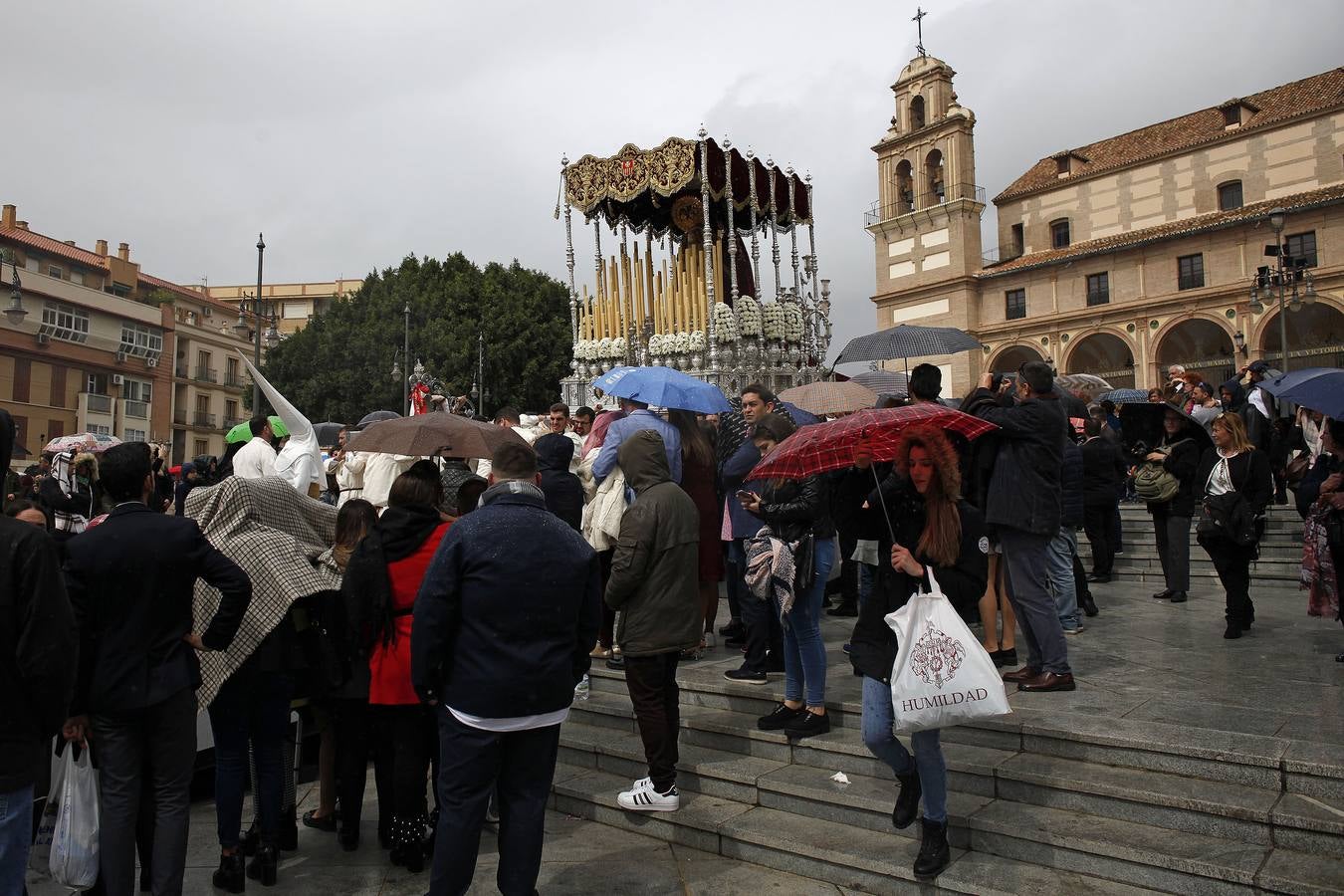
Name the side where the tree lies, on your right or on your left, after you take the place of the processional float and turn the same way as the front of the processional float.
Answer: on your right

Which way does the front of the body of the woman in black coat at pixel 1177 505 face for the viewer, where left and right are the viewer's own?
facing the viewer and to the left of the viewer

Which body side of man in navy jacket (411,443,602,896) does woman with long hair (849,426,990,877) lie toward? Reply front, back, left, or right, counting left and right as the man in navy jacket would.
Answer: right

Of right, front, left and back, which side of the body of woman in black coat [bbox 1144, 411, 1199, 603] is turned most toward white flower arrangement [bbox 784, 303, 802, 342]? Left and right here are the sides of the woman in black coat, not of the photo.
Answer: right

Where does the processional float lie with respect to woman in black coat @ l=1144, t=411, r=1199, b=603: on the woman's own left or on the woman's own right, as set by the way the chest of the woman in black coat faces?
on the woman's own right

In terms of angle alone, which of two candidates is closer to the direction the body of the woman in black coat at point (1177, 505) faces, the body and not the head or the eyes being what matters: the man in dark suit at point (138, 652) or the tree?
the man in dark suit

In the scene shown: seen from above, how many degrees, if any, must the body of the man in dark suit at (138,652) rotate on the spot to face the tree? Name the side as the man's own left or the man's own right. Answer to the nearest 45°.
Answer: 0° — they already face it

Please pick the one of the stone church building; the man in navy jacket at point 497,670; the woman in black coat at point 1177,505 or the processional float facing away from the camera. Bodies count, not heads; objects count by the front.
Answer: the man in navy jacket

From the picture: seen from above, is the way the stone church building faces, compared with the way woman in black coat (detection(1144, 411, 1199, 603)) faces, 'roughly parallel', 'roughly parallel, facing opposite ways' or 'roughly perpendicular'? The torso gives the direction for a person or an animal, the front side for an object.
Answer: roughly parallel

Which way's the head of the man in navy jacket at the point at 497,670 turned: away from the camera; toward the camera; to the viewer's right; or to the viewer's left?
away from the camera

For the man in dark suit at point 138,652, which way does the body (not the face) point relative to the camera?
away from the camera

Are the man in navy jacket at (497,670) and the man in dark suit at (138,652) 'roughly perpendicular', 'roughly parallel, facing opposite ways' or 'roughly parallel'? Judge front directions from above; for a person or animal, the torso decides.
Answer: roughly parallel

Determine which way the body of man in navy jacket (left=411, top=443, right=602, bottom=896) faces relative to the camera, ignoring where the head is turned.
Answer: away from the camera

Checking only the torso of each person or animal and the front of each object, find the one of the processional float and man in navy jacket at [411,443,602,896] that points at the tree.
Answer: the man in navy jacket

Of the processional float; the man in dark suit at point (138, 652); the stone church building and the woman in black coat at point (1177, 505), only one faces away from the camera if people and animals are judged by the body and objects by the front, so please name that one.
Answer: the man in dark suit

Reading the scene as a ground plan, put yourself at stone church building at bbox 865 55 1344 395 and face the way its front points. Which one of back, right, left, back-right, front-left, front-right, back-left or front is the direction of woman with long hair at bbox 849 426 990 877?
front-left

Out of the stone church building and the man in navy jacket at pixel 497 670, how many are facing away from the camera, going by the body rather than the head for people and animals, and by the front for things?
1

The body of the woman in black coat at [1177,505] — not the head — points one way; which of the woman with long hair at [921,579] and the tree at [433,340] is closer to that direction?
the woman with long hair

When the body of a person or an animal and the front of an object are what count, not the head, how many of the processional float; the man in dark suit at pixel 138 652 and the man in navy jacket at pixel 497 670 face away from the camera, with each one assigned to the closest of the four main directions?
2
